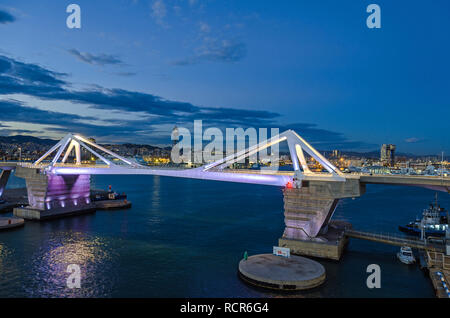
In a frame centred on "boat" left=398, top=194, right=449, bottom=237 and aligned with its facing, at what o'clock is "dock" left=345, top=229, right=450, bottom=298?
The dock is roughly at 9 o'clock from the boat.

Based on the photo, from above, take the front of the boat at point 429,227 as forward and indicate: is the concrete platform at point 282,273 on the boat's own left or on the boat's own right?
on the boat's own left

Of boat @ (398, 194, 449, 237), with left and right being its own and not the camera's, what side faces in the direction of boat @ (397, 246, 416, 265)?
left

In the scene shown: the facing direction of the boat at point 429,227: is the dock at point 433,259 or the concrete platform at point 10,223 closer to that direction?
the concrete platform

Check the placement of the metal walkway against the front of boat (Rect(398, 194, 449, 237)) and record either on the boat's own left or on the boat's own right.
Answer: on the boat's own left

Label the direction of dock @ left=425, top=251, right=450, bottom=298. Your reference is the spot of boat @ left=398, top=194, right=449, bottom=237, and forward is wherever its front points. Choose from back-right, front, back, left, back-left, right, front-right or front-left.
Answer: left

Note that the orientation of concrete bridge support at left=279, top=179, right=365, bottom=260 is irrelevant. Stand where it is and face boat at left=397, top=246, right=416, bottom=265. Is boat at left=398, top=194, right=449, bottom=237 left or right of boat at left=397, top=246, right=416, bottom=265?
left

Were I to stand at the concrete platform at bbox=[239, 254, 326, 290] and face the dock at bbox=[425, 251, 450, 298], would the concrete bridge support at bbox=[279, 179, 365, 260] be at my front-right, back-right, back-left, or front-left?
front-left

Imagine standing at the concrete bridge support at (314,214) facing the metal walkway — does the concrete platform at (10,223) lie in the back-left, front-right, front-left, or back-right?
back-left

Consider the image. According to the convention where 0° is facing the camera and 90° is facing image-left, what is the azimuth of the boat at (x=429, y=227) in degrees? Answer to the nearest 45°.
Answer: approximately 90°

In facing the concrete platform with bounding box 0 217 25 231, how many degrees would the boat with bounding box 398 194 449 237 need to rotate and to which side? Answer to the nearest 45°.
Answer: approximately 45° to its left
